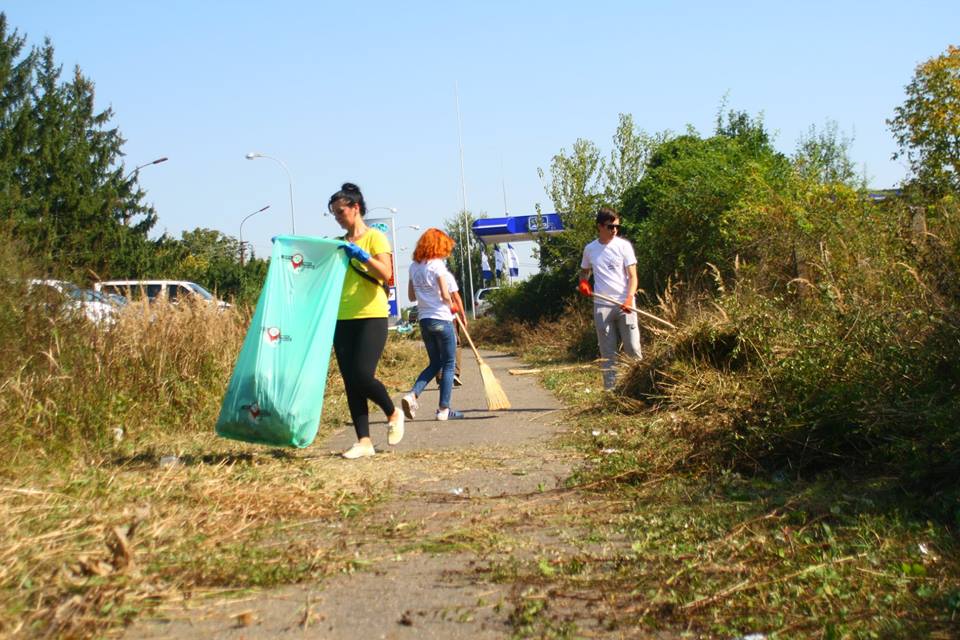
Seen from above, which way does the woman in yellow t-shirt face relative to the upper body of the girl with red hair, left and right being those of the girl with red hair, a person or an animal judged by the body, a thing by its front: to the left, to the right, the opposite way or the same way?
the opposite way

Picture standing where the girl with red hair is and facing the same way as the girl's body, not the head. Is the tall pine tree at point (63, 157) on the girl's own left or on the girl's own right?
on the girl's own left

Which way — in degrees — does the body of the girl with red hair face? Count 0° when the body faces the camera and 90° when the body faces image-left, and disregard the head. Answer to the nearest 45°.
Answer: approximately 225°

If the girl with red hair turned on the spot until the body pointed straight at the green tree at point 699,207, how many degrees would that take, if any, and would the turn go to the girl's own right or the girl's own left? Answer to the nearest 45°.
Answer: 0° — they already face it

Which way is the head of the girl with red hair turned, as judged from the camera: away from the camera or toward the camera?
away from the camera

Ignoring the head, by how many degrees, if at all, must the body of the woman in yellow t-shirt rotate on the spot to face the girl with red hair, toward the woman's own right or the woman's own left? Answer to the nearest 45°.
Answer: approximately 135° to the woman's own right

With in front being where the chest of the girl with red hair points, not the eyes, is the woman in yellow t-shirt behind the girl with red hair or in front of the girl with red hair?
behind

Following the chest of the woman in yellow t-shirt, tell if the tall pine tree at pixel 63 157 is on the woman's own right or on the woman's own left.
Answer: on the woman's own right
